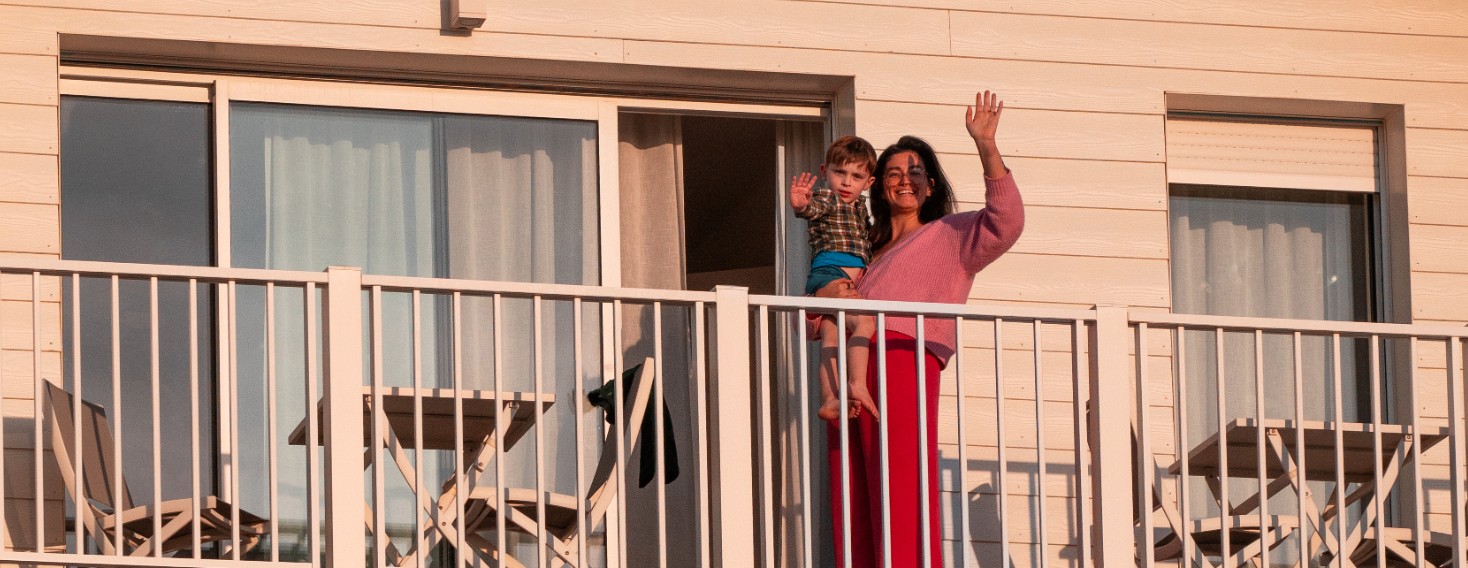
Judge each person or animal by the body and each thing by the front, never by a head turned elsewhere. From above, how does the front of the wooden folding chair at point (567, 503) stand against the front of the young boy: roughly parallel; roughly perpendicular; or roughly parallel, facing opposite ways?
roughly perpendicular

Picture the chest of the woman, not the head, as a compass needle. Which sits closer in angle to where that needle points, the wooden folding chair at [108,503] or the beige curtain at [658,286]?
the wooden folding chair

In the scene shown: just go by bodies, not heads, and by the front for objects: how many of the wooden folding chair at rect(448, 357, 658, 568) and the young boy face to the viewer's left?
1

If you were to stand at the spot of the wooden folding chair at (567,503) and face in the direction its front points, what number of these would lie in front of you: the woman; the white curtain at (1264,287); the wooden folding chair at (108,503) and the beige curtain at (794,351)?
1

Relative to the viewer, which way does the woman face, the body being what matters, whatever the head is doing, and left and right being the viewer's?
facing the viewer and to the left of the viewer

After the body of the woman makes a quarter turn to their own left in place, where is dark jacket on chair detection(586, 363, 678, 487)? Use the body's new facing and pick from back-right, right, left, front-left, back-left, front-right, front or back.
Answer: back-right

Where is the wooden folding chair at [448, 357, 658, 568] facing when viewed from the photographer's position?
facing to the left of the viewer

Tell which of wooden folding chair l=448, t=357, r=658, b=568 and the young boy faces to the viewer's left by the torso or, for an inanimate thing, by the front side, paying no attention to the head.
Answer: the wooden folding chair

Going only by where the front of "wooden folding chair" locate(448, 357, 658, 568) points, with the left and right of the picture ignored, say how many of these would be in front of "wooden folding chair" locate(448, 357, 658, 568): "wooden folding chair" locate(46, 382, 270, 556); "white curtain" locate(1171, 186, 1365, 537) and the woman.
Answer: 1

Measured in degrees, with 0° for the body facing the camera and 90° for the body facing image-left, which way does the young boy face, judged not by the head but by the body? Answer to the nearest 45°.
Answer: approximately 0°
